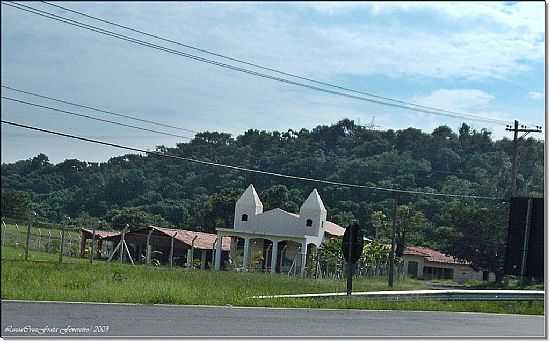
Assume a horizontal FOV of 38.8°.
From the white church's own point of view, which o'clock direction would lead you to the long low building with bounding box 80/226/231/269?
The long low building is roughly at 2 o'clock from the white church.

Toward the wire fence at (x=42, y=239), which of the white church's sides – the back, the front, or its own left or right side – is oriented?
right

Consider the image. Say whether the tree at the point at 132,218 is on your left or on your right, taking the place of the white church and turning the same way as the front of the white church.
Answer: on your right

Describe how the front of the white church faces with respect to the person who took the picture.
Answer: facing the viewer

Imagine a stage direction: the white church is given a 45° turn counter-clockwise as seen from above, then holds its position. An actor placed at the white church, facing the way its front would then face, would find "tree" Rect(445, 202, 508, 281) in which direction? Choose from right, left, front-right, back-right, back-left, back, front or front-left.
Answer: left

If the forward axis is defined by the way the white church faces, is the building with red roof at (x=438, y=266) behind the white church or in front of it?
behind

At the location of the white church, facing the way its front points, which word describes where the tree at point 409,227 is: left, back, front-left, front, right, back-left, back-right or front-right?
back-left

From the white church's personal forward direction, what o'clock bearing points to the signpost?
The signpost is roughly at 11 o'clock from the white church.

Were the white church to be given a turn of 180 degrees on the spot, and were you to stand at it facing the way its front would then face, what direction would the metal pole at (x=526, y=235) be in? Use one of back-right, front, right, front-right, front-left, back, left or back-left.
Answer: back-right
